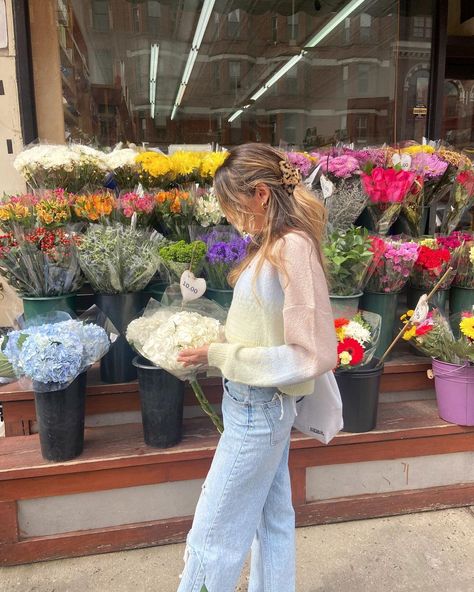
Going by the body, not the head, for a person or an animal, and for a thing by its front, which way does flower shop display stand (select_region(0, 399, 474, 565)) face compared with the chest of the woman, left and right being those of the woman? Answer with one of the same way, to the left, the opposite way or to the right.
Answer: to the left

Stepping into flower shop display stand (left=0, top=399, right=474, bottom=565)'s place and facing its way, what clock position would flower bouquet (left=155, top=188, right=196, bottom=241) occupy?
The flower bouquet is roughly at 6 o'clock from the flower shop display stand.

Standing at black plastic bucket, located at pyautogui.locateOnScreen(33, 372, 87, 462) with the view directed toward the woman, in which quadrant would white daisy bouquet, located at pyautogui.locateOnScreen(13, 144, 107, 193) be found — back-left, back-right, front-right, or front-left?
back-left

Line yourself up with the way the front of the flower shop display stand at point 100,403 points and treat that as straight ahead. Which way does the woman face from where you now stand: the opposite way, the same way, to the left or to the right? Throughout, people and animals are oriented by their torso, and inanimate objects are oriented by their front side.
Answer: to the right

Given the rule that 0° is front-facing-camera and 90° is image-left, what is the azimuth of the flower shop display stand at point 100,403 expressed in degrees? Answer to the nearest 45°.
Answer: approximately 0°

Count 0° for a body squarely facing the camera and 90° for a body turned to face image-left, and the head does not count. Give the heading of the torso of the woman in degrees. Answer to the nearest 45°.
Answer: approximately 90°

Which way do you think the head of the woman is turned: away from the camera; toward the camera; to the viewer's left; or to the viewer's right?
to the viewer's left

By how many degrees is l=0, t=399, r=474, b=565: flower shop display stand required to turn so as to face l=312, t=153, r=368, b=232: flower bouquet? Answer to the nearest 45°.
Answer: approximately 135° to its left
